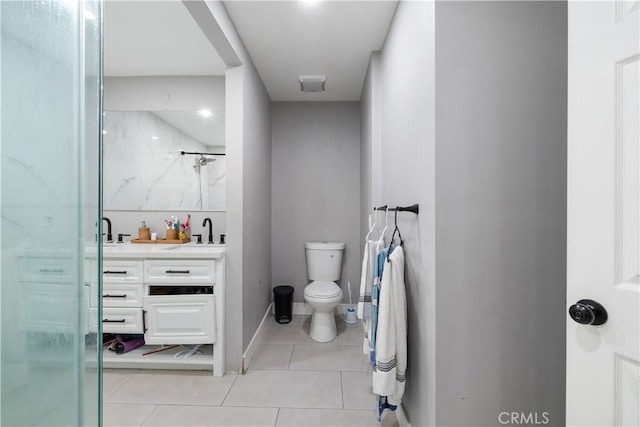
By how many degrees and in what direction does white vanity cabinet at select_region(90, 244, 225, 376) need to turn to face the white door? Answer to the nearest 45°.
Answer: approximately 45° to its left

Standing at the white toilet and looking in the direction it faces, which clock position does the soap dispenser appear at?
The soap dispenser is roughly at 3 o'clock from the white toilet.

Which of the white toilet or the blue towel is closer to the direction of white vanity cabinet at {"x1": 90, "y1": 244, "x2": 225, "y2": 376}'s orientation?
the blue towel

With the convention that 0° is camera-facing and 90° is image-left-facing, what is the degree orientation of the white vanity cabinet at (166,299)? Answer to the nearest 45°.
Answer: approximately 0°

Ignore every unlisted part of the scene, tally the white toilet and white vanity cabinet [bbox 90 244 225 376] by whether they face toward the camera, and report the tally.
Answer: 2

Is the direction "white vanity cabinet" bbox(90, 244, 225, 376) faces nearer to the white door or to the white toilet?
the white door

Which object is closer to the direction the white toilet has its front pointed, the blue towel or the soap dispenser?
the blue towel

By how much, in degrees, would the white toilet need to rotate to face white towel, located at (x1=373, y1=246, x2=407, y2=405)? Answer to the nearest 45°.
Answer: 0° — it already faces it

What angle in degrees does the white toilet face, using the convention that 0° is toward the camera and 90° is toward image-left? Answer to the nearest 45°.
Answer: approximately 0°
